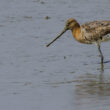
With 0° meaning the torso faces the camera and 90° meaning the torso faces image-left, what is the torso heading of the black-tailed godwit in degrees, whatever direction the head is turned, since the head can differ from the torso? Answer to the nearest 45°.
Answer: approximately 90°
